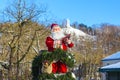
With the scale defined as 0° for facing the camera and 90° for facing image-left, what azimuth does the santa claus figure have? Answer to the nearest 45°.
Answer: approximately 0°
